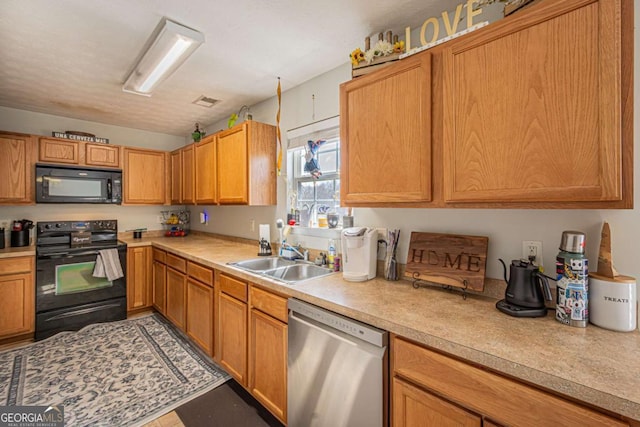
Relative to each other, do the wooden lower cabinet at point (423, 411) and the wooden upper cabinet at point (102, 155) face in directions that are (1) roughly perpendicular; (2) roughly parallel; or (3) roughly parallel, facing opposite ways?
roughly perpendicular

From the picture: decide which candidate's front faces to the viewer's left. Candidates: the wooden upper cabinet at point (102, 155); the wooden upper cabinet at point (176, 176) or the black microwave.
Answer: the wooden upper cabinet at point (176, 176)

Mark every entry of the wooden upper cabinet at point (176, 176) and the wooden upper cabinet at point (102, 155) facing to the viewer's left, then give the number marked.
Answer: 1

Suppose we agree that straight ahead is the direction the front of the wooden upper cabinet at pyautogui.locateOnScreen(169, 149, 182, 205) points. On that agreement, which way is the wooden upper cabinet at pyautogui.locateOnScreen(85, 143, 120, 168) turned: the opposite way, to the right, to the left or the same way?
to the left

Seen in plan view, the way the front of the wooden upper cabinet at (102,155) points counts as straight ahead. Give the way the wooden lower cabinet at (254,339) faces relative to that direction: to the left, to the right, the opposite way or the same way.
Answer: to the right

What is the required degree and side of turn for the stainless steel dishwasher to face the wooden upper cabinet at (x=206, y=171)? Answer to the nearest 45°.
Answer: approximately 90° to its right

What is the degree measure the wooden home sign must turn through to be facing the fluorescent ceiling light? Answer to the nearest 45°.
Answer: approximately 45° to its right

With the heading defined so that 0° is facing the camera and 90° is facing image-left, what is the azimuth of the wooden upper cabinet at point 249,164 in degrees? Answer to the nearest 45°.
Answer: approximately 45°

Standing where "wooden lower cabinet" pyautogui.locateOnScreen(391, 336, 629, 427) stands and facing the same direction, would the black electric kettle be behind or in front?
behind

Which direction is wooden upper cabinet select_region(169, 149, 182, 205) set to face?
to the viewer's left

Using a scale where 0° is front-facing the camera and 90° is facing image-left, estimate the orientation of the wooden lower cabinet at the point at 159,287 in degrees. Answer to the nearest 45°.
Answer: approximately 45°
